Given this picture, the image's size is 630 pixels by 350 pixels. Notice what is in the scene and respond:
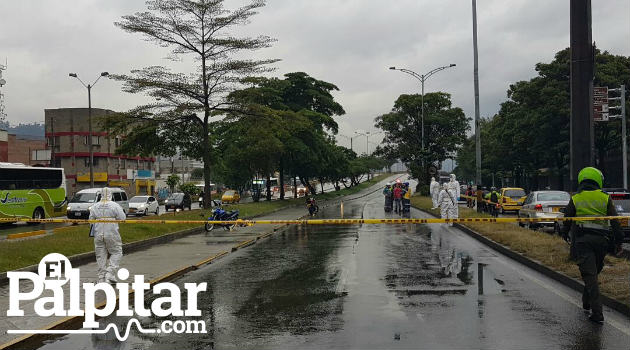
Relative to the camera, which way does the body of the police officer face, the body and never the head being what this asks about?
away from the camera

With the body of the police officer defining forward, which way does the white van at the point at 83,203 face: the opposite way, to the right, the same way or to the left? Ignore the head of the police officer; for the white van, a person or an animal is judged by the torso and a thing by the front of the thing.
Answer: the opposite way

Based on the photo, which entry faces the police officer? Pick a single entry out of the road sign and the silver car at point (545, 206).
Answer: the road sign

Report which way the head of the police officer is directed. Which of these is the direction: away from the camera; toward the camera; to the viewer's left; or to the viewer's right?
away from the camera

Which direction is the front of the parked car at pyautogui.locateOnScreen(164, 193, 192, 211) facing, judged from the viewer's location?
facing the viewer and to the left of the viewer

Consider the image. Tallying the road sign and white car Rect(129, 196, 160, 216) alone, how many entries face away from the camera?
0

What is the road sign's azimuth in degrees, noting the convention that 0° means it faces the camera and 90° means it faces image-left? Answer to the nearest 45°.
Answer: approximately 0°

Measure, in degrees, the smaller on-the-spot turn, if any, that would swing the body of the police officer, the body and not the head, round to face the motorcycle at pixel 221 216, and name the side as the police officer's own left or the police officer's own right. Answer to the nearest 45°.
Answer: approximately 45° to the police officer's own left

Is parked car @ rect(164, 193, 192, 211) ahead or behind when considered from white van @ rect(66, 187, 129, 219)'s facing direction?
behind

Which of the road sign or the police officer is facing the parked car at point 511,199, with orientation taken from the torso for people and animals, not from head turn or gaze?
the police officer

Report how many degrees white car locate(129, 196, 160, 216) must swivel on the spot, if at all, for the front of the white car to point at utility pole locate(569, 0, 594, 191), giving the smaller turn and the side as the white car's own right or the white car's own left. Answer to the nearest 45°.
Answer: approximately 45° to the white car's own left

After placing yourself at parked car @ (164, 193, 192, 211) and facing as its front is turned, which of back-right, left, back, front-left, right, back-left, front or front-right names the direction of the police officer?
front-left

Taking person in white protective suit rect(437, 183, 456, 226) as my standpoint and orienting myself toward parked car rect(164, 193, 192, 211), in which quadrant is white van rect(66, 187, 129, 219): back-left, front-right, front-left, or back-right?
front-left

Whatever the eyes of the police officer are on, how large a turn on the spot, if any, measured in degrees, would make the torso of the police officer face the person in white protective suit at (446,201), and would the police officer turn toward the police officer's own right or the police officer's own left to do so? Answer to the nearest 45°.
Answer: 0° — they already face them

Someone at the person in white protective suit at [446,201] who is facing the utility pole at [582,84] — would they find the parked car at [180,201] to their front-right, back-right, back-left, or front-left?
back-right

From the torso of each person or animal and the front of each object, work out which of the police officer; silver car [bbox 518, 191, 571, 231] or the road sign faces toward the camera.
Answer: the road sign

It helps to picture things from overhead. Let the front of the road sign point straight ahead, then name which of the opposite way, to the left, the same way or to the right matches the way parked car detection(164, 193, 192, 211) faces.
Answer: the same way

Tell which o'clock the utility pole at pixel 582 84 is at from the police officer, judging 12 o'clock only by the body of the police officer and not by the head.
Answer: The utility pole is roughly at 12 o'clock from the police officer.
